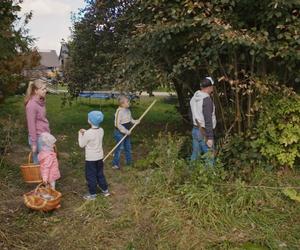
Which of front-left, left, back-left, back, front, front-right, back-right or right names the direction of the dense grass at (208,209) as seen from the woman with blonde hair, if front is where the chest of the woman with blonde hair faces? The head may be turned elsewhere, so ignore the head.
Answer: front-right

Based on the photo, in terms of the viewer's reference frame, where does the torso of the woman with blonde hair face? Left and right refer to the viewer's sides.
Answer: facing to the right of the viewer

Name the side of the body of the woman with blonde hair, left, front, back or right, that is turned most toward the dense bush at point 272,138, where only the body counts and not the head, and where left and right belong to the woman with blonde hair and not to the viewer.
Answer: front

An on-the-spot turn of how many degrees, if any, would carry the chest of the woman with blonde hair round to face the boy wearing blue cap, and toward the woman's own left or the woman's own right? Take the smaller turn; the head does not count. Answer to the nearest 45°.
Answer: approximately 45° to the woman's own right

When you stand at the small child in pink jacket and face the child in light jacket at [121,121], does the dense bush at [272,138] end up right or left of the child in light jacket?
right
